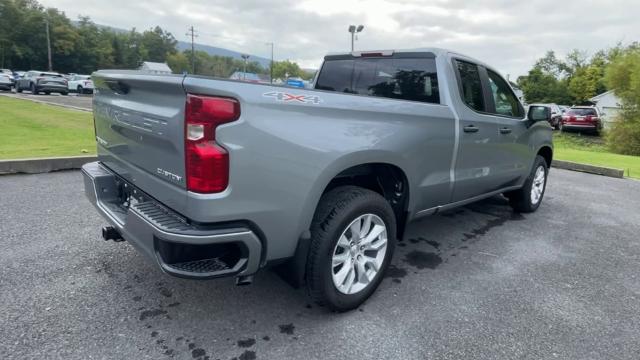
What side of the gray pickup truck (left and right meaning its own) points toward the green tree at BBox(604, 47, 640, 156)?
front

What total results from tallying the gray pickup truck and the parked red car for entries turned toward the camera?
0

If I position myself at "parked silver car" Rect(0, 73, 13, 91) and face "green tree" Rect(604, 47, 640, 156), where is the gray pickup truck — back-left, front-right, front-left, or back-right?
front-right

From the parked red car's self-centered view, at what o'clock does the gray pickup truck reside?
The gray pickup truck is roughly at 6 o'clock from the parked red car.

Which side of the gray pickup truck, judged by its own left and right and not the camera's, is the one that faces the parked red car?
front

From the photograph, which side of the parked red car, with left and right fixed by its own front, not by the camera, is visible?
back

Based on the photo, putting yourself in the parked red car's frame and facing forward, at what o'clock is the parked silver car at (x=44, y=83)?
The parked silver car is roughly at 8 o'clock from the parked red car.

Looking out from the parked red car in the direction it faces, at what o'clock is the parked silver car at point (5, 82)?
The parked silver car is roughly at 8 o'clock from the parked red car.

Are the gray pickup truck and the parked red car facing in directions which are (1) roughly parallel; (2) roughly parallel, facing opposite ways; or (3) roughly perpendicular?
roughly parallel

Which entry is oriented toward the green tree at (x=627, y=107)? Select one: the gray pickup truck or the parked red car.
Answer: the gray pickup truck

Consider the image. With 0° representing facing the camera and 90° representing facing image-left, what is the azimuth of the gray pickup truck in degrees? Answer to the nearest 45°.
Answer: approximately 225°

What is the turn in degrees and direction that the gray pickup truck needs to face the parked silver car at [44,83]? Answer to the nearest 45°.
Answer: approximately 90° to its left

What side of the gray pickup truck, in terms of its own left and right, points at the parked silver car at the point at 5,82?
left

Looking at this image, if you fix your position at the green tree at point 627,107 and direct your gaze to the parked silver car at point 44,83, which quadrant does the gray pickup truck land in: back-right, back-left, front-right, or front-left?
front-left
